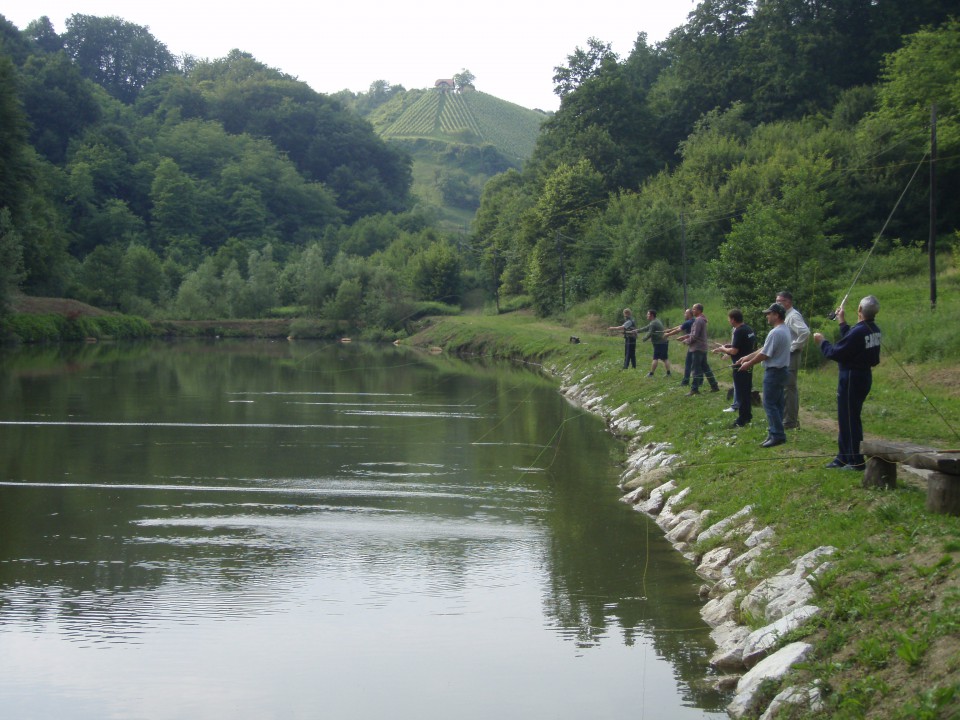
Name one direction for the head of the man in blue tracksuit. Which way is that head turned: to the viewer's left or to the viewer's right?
to the viewer's left

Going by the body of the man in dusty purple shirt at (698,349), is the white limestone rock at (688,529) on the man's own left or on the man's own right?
on the man's own left

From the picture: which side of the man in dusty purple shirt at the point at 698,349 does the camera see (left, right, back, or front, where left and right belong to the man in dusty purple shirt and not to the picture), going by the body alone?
left

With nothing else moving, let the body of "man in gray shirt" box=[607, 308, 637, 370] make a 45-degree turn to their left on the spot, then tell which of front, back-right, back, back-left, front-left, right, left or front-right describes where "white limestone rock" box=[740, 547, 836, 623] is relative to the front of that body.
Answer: front-left

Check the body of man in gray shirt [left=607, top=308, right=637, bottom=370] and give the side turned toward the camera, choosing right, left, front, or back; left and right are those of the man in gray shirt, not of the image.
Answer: left

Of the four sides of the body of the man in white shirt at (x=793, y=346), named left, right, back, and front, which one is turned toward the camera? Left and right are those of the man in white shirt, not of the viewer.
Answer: left

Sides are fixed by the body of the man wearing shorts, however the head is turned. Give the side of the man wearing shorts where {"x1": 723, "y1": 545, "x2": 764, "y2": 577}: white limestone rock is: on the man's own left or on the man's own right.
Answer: on the man's own left

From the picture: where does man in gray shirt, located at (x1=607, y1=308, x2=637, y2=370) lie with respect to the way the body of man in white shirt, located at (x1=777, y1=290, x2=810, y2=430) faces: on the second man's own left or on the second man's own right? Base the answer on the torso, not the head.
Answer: on the second man's own right
